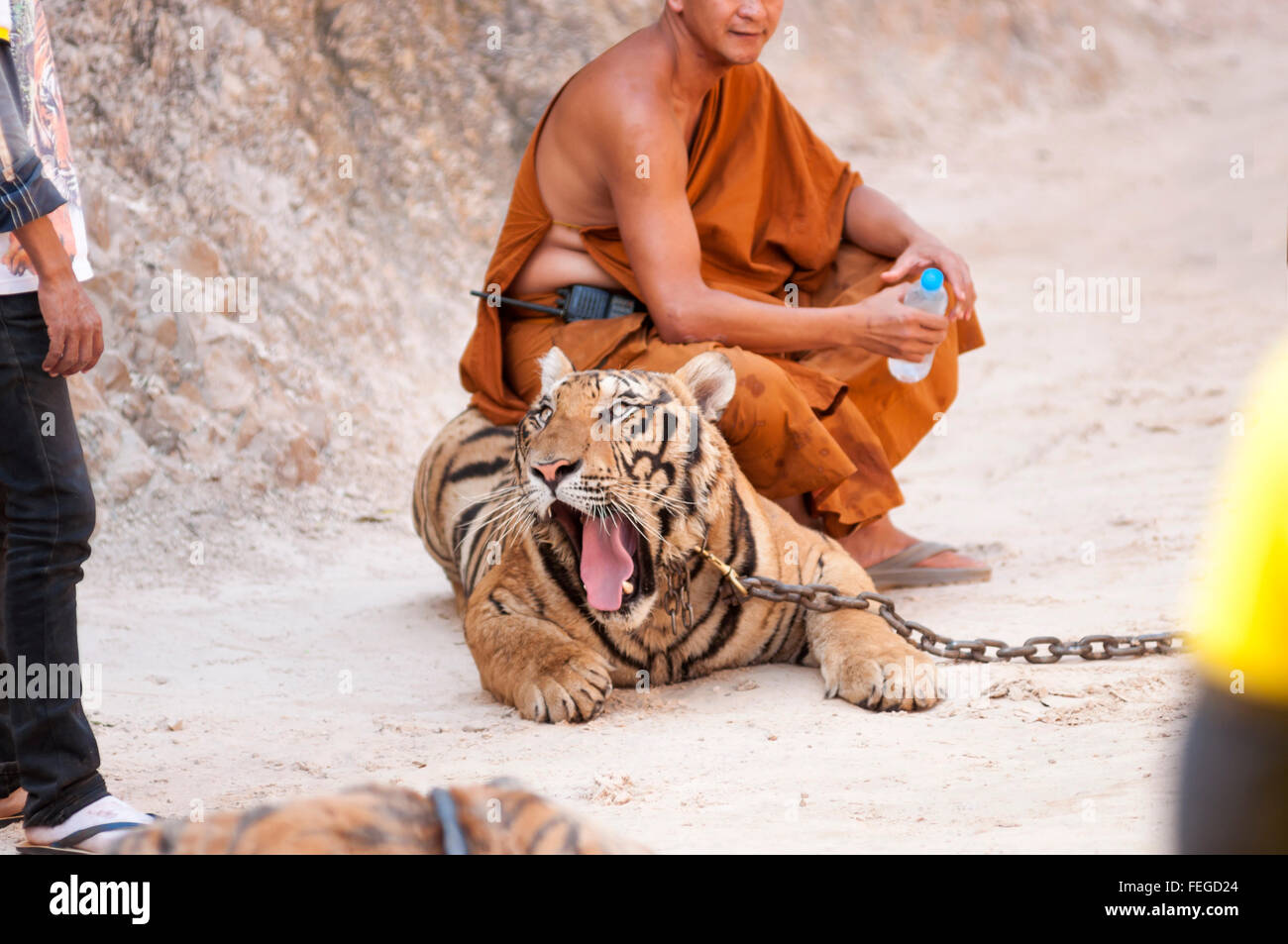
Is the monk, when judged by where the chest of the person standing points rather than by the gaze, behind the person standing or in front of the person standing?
in front

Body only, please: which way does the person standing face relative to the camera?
to the viewer's right

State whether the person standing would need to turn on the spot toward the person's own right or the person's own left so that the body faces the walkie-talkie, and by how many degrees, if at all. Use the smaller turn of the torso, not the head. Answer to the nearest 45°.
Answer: approximately 45° to the person's own left

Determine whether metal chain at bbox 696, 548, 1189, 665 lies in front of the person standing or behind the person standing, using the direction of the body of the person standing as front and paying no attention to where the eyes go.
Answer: in front

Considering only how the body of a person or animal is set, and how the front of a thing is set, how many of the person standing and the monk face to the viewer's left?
0

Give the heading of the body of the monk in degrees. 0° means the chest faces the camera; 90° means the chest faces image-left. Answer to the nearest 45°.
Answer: approximately 315°

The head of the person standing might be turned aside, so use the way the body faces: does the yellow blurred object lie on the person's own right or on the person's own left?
on the person's own right

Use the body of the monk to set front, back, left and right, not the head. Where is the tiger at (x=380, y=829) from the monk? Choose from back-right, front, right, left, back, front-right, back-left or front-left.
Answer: front-right

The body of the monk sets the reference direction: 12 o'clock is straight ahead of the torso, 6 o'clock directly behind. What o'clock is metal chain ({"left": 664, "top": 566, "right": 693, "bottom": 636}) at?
The metal chain is roughly at 2 o'clock from the monk.

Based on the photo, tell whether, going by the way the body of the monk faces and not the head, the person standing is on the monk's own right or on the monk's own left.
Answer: on the monk's own right
